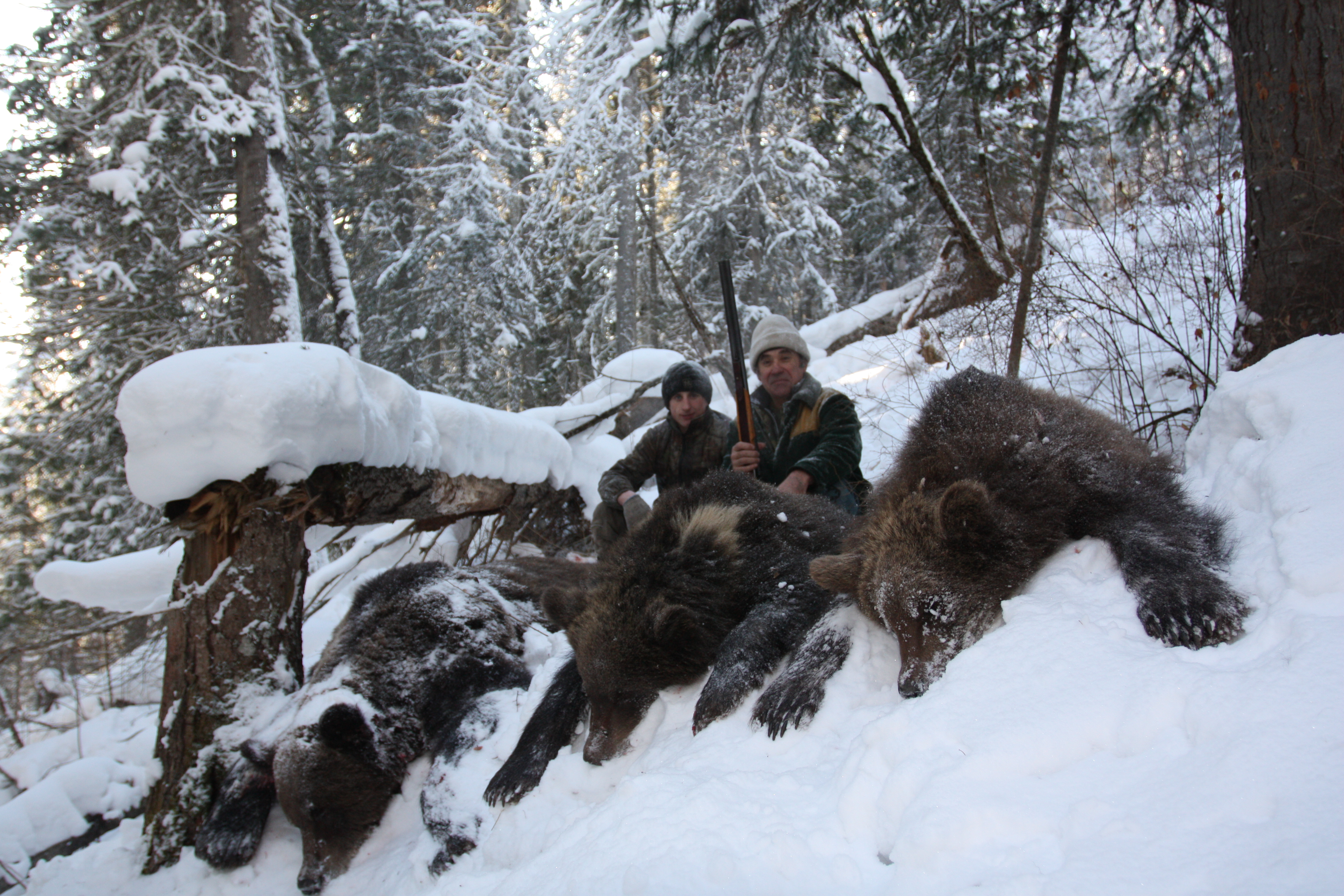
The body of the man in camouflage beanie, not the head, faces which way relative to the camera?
toward the camera

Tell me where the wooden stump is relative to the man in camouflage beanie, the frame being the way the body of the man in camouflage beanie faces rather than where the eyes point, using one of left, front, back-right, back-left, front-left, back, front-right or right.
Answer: front-right

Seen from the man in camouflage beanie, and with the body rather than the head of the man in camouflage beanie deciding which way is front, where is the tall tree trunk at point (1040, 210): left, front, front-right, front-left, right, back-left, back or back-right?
left

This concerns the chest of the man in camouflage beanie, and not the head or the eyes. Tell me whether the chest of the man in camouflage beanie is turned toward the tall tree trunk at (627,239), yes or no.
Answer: no

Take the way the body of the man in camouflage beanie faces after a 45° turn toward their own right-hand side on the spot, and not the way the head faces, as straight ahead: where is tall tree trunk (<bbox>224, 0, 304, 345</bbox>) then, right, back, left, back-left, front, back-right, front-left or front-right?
right

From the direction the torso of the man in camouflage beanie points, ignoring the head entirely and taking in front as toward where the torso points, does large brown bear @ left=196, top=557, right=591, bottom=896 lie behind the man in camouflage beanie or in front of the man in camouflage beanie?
in front

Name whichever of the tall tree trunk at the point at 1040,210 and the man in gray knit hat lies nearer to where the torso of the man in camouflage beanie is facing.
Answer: the man in gray knit hat

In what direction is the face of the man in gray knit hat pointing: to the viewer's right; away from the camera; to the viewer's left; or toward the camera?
toward the camera

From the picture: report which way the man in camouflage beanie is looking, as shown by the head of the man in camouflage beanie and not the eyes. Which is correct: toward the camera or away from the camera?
toward the camera
